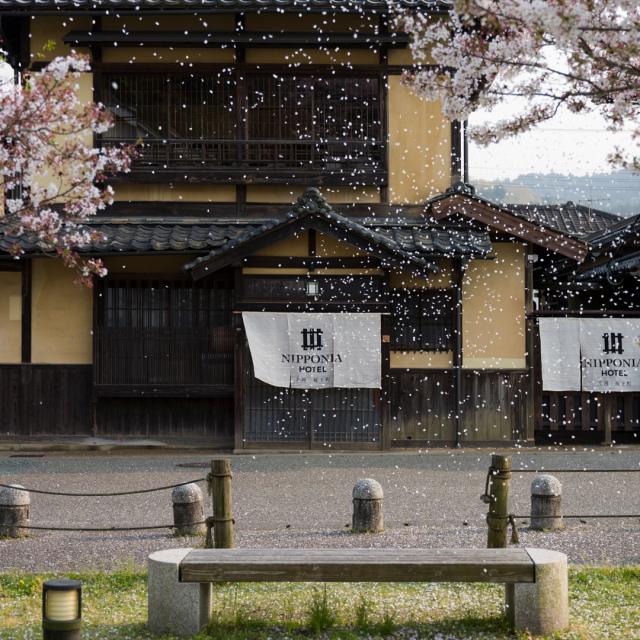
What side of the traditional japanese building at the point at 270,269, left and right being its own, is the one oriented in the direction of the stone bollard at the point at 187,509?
front

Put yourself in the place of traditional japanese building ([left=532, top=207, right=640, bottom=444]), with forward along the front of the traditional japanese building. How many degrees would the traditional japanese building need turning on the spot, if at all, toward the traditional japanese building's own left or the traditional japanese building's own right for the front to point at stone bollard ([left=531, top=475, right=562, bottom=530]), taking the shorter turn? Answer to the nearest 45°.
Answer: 0° — it already faces it

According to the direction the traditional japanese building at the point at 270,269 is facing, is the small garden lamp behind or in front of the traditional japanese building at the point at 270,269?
in front

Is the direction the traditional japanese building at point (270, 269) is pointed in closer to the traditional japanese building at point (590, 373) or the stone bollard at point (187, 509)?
the stone bollard

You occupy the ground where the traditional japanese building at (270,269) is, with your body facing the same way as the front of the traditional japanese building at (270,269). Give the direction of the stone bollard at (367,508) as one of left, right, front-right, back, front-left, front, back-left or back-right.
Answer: front

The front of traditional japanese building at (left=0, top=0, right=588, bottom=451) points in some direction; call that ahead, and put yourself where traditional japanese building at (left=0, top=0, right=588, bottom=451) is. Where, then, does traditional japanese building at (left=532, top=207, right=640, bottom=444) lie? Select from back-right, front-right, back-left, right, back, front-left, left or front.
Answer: left

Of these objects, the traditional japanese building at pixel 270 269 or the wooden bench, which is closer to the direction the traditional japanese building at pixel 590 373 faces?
the wooden bench

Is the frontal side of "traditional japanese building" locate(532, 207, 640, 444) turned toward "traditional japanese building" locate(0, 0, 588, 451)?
no

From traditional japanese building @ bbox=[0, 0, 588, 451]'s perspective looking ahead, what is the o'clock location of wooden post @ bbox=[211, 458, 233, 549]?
The wooden post is roughly at 12 o'clock from the traditional japanese building.

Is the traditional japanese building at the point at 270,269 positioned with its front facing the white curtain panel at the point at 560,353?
no

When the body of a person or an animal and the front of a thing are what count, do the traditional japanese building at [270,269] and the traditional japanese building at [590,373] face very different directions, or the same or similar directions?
same or similar directions

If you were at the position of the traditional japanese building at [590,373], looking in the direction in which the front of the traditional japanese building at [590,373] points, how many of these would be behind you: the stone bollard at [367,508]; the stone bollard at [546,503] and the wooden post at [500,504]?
0

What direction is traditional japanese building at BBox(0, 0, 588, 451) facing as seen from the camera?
toward the camera

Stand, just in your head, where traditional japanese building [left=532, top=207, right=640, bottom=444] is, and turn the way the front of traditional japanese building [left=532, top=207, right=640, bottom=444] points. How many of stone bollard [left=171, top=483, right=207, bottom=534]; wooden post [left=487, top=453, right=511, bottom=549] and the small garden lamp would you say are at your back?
0
